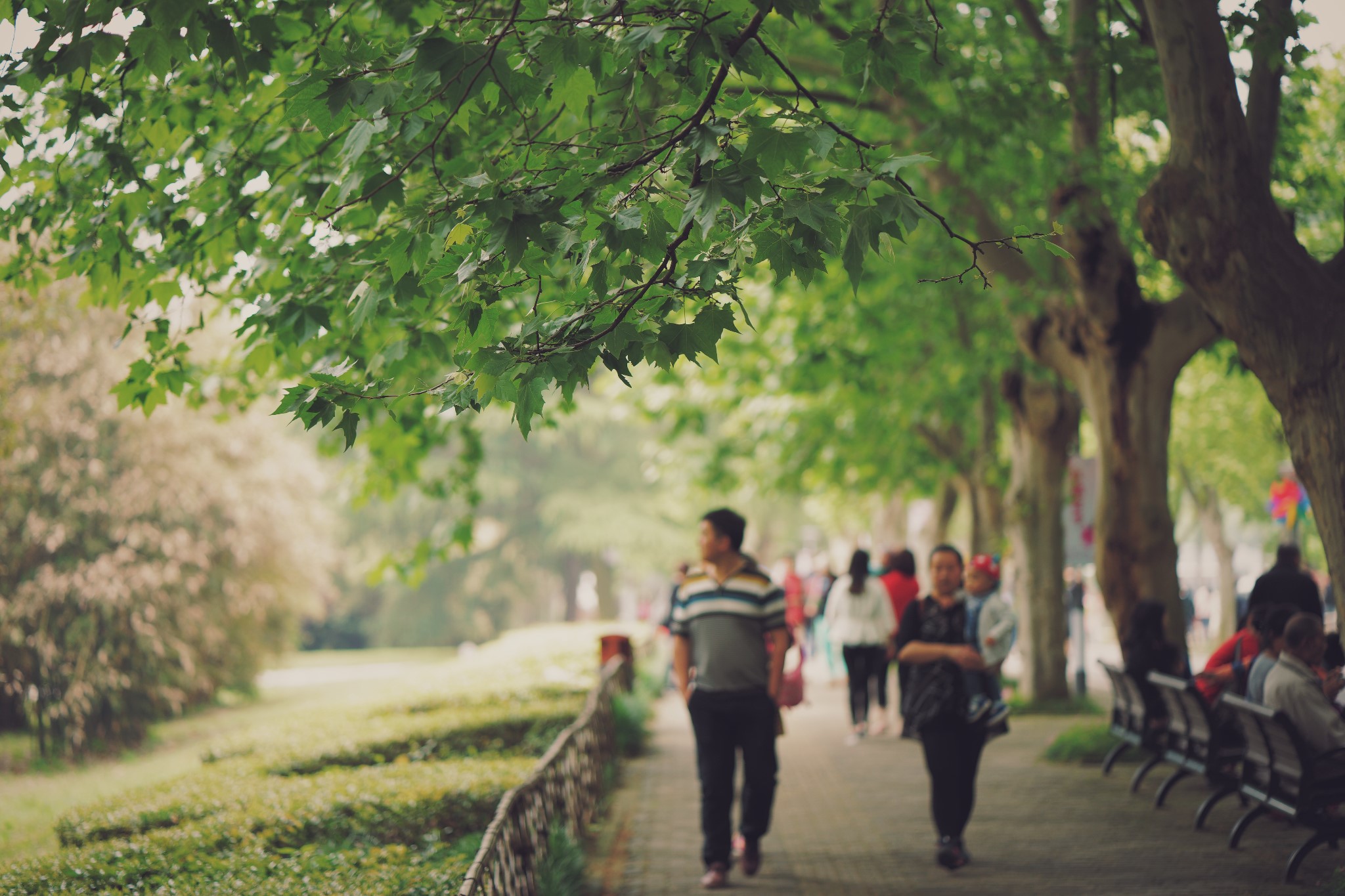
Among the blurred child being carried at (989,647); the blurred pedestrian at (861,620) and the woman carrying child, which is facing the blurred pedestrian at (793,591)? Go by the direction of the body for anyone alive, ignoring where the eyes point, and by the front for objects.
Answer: the blurred pedestrian at (861,620)

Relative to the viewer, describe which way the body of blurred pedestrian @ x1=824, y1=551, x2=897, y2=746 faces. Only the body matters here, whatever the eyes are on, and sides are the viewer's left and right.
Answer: facing away from the viewer

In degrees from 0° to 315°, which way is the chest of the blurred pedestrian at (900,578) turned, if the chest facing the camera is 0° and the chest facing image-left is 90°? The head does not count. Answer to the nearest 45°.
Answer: approximately 180°

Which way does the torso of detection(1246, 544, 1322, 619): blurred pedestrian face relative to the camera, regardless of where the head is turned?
away from the camera

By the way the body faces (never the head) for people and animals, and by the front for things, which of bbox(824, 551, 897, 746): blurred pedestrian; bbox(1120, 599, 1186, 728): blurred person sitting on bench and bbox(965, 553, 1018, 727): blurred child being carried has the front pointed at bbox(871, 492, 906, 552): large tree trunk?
bbox(824, 551, 897, 746): blurred pedestrian

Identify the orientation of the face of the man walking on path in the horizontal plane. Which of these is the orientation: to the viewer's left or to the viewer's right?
to the viewer's left

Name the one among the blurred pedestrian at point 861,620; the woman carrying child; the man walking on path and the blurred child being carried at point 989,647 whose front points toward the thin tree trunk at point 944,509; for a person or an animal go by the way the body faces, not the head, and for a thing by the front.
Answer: the blurred pedestrian at point 861,620

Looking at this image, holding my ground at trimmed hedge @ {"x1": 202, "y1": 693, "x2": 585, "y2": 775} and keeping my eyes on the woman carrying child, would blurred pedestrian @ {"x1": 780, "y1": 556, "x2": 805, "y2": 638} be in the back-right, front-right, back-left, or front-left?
back-left

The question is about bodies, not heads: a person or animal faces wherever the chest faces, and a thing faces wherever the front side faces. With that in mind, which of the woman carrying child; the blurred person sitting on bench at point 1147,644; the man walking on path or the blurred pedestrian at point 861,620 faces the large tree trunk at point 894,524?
the blurred pedestrian at point 861,620
